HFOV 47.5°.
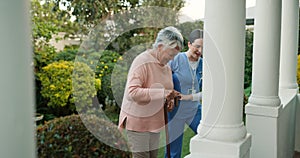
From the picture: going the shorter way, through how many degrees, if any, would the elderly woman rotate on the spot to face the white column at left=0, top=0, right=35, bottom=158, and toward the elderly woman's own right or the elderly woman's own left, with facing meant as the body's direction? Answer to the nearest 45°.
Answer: approximately 45° to the elderly woman's own right

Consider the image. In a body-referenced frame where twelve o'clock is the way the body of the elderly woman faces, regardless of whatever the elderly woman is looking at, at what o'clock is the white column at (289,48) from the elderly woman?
The white column is roughly at 9 o'clock from the elderly woman.

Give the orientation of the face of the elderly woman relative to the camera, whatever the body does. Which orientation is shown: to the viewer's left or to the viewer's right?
to the viewer's right

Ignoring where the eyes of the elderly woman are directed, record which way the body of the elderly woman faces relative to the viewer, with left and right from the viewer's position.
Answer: facing the viewer and to the right of the viewer

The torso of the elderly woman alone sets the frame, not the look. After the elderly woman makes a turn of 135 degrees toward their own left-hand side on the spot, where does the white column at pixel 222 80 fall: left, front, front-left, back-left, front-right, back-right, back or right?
back-right

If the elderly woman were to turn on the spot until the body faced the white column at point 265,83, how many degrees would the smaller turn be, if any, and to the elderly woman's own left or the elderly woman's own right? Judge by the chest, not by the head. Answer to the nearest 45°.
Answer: approximately 90° to the elderly woman's own left

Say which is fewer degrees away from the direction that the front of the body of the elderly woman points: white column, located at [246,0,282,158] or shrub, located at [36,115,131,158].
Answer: the white column

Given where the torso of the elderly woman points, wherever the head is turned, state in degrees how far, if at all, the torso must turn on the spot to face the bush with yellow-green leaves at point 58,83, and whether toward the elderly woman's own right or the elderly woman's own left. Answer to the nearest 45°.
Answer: approximately 180°
